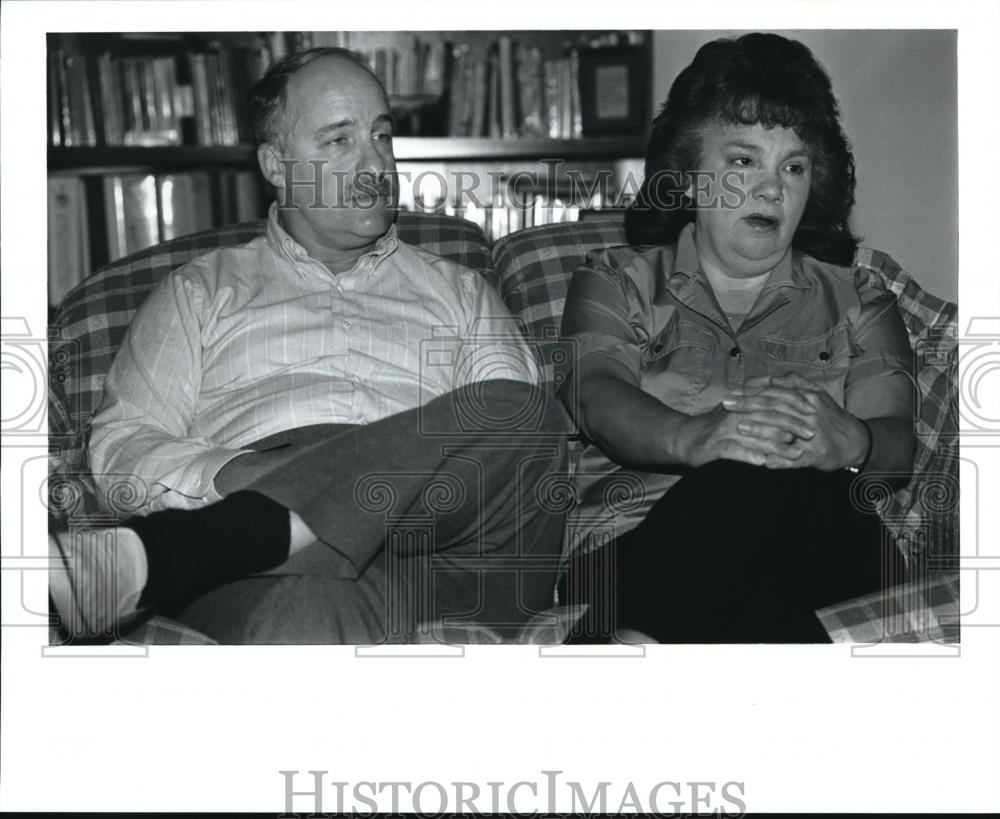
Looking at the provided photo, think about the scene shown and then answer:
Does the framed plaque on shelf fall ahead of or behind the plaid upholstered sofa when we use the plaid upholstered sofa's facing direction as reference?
behind

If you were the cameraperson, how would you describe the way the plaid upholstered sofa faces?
facing the viewer

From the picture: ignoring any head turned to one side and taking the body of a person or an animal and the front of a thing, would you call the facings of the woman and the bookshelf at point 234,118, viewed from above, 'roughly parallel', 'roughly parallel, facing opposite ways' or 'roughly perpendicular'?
roughly parallel

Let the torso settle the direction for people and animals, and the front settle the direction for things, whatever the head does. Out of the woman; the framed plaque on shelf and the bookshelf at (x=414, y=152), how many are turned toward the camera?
3

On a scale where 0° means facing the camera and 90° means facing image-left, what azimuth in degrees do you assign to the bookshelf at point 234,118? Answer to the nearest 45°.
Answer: approximately 0°

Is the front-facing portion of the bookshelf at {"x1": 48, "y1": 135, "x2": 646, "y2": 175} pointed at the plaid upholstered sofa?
yes

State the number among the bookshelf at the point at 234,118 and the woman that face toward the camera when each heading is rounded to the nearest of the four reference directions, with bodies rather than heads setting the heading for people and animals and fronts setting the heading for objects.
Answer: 2

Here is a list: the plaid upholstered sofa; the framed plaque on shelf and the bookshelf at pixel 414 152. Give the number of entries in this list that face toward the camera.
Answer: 3

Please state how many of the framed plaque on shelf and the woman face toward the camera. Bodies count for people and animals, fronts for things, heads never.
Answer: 2

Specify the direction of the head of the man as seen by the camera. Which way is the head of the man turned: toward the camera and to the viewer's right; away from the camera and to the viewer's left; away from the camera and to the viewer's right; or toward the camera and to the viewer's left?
toward the camera and to the viewer's right

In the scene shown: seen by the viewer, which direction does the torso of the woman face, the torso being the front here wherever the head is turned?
toward the camera

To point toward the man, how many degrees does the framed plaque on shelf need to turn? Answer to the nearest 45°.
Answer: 0° — it already faces them

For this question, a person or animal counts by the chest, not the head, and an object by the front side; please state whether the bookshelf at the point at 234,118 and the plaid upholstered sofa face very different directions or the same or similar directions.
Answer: same or similar directions

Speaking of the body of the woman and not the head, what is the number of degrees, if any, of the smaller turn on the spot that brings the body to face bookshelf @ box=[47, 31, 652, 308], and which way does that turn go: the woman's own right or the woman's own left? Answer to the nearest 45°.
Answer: approximately 135° to the woman's own right

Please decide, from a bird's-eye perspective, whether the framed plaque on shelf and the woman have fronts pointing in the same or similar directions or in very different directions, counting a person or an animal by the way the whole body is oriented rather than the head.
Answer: same or similar directions
